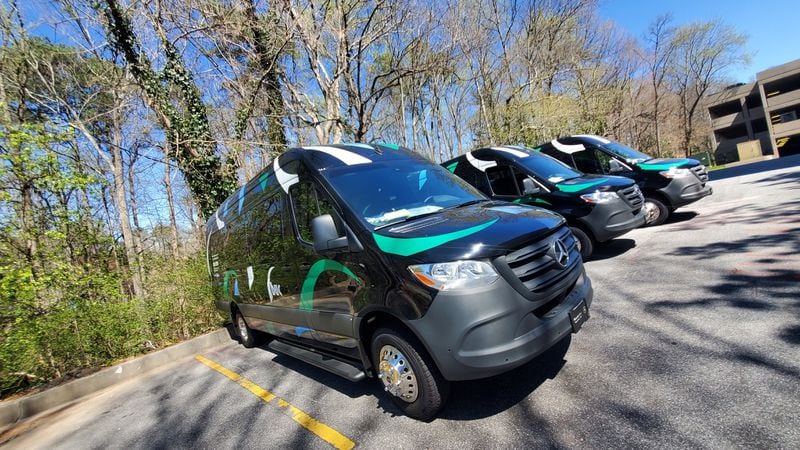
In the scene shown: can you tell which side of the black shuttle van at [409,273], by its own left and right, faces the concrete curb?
back

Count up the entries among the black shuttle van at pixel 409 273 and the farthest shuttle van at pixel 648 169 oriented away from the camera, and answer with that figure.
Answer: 0

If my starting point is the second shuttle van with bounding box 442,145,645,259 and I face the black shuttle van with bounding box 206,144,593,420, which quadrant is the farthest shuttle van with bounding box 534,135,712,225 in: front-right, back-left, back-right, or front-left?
back-left

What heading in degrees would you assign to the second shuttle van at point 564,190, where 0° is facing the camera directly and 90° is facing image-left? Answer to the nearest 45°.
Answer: approximately 315°

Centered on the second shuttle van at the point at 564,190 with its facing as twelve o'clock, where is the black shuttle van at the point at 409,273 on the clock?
The black shuttle van is roughly at 2 o'clock from the second shuttle van.

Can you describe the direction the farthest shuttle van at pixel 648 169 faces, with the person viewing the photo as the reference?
facing the viewer and to the right of the viewer

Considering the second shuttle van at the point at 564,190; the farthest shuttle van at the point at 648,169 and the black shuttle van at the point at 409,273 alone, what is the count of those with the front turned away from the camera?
0

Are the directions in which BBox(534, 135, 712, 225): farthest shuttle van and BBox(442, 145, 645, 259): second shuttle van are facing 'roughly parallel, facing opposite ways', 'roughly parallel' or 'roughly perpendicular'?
roughly parallel

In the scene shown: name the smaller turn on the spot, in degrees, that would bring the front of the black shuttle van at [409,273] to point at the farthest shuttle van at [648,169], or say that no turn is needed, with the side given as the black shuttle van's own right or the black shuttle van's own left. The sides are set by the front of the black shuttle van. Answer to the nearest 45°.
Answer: approximately 90° to the black shuttle van's own left

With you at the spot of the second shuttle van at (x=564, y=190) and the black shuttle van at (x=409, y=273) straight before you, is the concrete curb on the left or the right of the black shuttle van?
right

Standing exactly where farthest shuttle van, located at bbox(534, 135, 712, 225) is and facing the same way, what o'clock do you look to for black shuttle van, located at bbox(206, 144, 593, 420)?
The black shuttle van is roughly at 2 o'clock from the farthest shuttle van.

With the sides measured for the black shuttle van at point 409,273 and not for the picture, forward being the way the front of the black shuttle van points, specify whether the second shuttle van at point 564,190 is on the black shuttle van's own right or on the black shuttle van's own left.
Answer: on the black shuttle van's own left

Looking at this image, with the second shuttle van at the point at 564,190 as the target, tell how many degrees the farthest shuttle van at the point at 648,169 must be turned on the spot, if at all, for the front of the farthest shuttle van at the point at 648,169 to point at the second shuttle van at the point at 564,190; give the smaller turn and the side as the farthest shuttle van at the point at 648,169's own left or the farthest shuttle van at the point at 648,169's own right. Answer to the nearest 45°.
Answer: approximately 90° to the farthest shuttle van at the point at 648,169's own right
